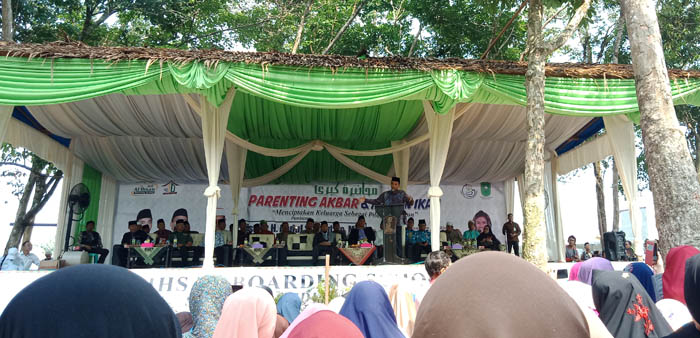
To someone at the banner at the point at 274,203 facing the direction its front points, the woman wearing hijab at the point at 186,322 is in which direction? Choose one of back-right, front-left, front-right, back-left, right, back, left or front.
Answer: front

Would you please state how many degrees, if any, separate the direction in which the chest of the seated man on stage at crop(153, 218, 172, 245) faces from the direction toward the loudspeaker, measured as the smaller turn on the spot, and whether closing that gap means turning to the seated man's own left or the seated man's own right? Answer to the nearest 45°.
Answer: approximately 45° to the seated man's own left

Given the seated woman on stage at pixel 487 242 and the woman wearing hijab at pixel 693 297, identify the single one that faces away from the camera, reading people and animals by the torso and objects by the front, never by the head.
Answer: the woman wearing hijab

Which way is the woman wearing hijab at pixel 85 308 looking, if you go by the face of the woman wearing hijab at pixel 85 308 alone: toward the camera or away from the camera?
away from the camera

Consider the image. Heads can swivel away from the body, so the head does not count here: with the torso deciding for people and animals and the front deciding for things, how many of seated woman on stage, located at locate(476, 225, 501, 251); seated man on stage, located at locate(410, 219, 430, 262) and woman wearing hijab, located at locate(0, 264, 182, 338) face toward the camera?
2

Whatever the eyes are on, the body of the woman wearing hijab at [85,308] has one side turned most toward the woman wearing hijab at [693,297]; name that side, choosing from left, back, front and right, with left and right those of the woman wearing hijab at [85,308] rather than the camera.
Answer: right

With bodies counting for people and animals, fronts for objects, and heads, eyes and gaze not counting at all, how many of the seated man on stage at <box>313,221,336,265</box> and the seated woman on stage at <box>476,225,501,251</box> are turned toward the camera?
2

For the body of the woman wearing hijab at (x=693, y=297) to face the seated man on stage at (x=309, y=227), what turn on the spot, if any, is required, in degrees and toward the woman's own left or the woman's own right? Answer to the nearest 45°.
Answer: approximately 45° to the woman's own left

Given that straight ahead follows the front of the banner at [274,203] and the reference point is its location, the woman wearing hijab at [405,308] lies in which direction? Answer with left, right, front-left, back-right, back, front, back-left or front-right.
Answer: front

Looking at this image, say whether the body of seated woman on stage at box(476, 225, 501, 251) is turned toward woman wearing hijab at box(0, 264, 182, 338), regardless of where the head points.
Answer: yes

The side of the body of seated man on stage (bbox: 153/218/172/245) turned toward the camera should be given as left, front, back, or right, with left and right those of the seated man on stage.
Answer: front

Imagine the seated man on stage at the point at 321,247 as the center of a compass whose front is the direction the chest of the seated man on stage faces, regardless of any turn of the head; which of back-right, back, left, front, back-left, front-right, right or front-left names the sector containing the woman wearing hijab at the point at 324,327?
front

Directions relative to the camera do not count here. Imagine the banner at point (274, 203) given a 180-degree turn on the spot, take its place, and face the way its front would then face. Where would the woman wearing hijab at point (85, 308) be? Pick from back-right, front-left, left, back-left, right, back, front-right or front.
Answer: back

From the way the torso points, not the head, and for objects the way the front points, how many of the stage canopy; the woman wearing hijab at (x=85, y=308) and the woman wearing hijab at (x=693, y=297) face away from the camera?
2

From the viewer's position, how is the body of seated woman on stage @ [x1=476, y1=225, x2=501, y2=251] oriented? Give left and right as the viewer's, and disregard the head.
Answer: facing the viewer

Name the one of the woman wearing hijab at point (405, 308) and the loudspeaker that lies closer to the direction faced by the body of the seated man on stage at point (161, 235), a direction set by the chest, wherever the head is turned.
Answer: the woman wearing hijab

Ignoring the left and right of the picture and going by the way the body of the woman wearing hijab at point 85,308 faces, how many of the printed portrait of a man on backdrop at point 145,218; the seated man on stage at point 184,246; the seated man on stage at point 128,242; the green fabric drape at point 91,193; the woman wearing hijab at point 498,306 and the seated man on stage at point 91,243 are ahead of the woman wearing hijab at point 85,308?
5

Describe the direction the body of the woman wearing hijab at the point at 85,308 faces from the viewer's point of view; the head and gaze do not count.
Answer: away from the camera
